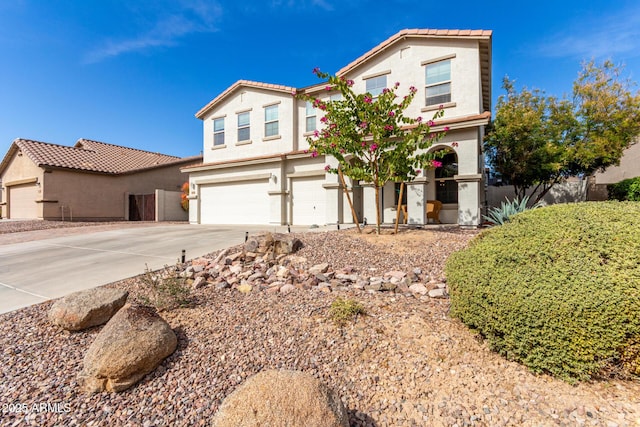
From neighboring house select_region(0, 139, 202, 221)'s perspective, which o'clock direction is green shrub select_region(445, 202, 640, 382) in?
The green shrub is roughly at 10 o'clock from the neighboring house.

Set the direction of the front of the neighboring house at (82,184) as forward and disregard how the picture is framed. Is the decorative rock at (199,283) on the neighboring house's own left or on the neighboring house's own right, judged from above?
on the neighboring house's own left

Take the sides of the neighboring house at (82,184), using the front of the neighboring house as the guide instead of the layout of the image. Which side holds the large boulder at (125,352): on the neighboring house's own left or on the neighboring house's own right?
on the neighboring house's own left

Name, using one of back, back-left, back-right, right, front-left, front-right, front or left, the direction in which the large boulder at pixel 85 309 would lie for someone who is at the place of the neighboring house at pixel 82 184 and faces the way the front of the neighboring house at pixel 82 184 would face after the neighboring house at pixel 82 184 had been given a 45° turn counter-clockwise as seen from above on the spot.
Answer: front

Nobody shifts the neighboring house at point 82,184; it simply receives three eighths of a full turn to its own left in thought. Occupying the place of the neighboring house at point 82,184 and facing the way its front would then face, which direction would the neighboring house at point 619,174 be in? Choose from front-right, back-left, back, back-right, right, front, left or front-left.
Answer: front-right

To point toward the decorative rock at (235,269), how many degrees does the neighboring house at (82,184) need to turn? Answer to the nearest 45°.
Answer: approximately 45° to its left

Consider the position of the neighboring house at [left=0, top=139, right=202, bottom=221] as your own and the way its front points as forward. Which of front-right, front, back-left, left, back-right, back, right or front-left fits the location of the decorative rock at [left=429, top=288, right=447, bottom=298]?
front-left

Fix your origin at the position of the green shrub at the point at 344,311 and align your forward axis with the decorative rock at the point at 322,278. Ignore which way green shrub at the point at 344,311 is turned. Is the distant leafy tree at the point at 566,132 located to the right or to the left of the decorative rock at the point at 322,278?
right

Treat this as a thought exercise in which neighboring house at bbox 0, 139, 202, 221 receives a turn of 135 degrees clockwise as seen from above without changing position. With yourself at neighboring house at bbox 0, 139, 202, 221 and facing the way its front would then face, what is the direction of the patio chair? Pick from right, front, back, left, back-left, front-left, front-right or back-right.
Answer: back-right

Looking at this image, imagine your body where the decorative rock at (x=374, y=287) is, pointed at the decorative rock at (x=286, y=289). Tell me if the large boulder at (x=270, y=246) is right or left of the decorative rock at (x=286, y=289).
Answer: right

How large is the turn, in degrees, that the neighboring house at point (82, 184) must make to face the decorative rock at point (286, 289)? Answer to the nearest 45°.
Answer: approximately 45° to its left

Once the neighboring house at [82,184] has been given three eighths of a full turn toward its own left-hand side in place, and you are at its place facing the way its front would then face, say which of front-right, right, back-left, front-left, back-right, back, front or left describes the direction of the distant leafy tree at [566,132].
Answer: front-right

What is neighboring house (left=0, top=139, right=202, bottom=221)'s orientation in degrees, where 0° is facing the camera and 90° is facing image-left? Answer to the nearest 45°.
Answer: approximately 45°

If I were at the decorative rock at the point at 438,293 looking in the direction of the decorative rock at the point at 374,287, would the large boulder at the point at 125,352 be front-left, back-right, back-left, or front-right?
front-left

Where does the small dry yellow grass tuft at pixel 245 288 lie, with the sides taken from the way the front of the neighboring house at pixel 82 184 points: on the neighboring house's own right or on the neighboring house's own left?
on the neighboring house's own left
